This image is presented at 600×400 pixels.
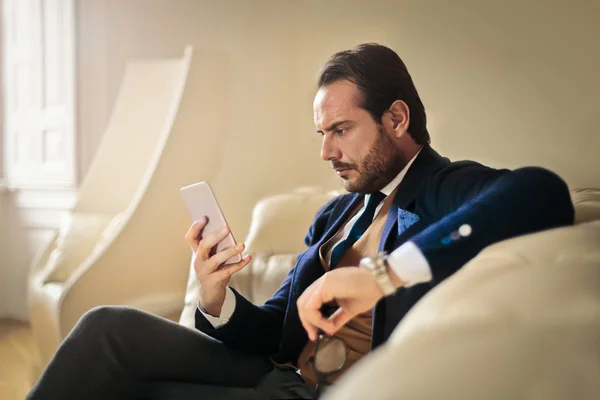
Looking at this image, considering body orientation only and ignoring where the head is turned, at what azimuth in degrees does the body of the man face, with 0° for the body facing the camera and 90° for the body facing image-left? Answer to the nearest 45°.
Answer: approximately 45°

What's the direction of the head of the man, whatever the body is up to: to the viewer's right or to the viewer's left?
to the viewer's left

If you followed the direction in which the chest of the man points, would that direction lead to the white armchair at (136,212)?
no
